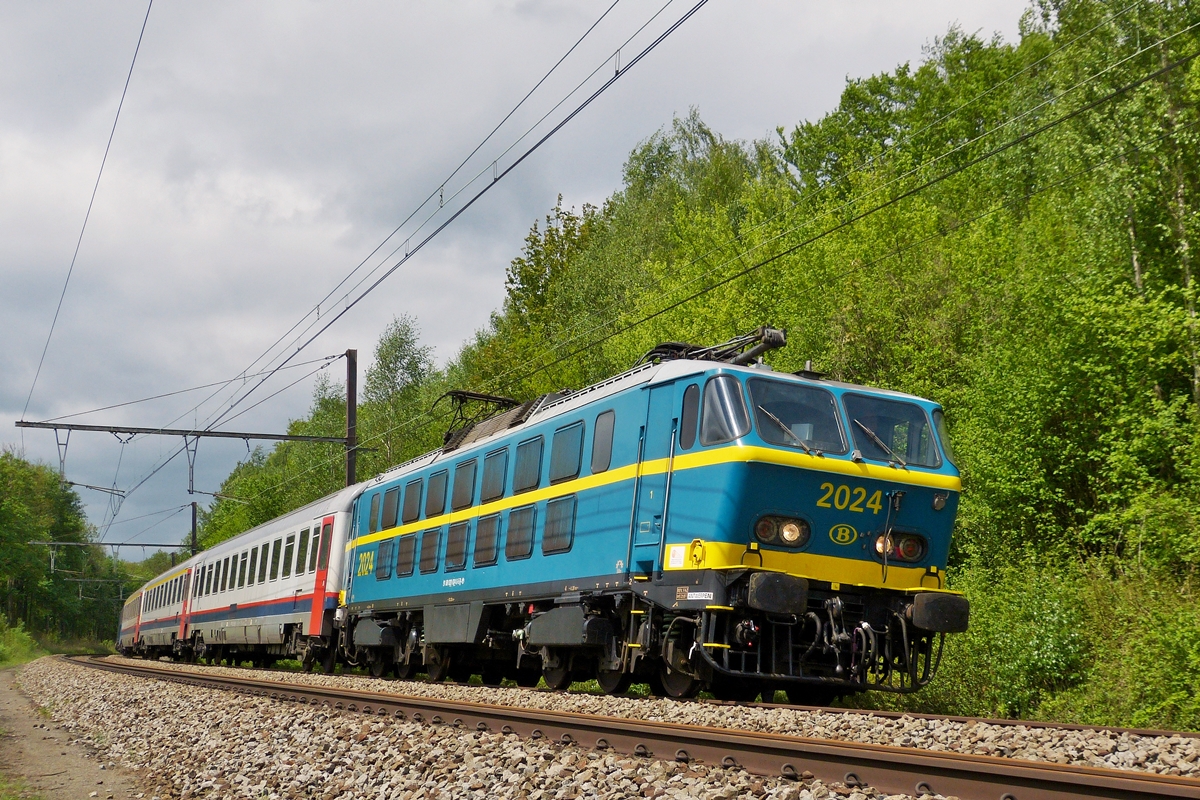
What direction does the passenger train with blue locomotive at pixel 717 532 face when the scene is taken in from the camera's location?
facing the viewer and to the right of the viewer

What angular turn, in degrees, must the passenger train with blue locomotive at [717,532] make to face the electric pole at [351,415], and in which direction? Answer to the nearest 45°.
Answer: approximately 135° to its left
